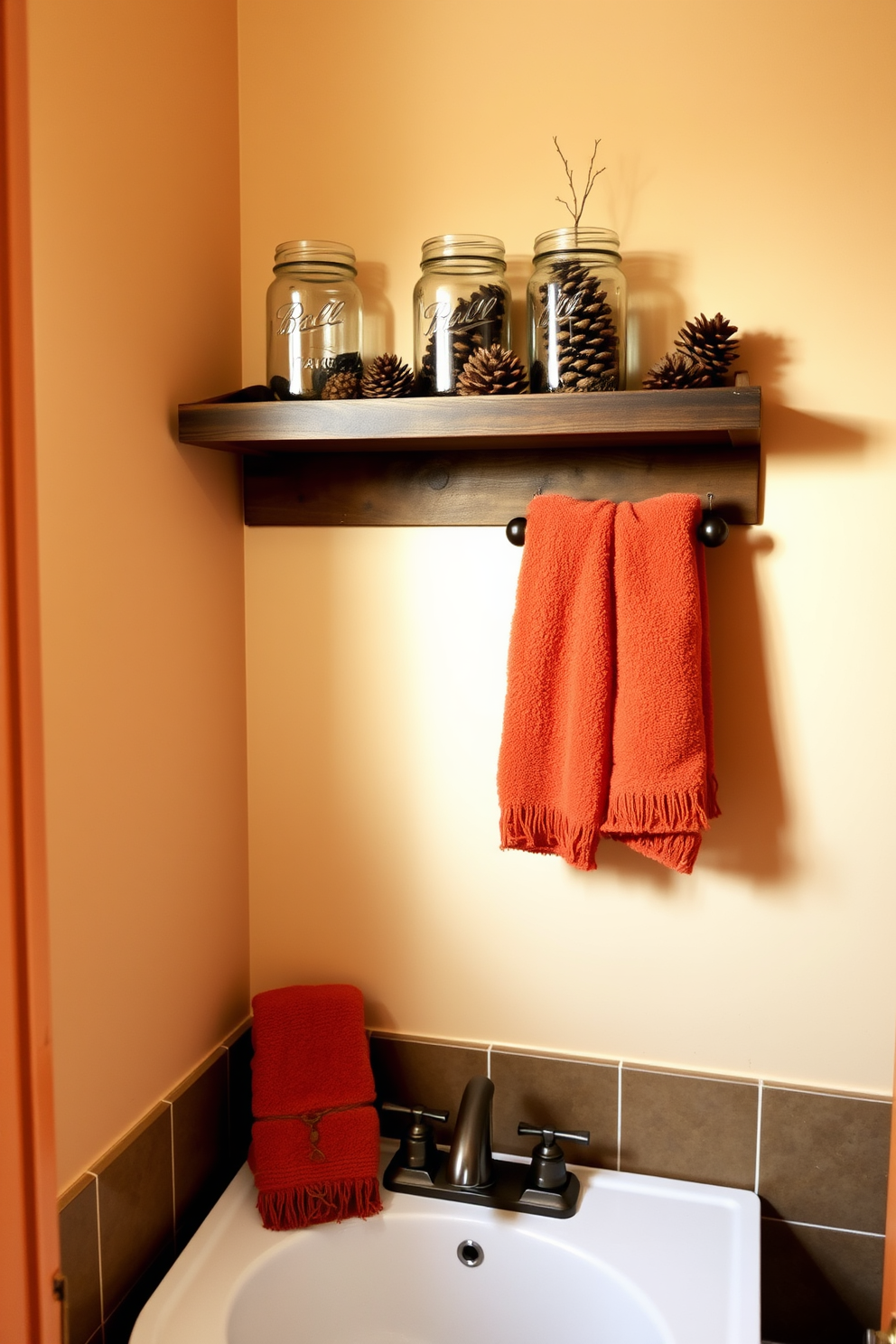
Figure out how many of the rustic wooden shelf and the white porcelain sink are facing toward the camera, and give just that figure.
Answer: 2

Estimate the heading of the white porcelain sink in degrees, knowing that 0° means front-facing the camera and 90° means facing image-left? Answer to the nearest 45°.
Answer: approximately 0°
